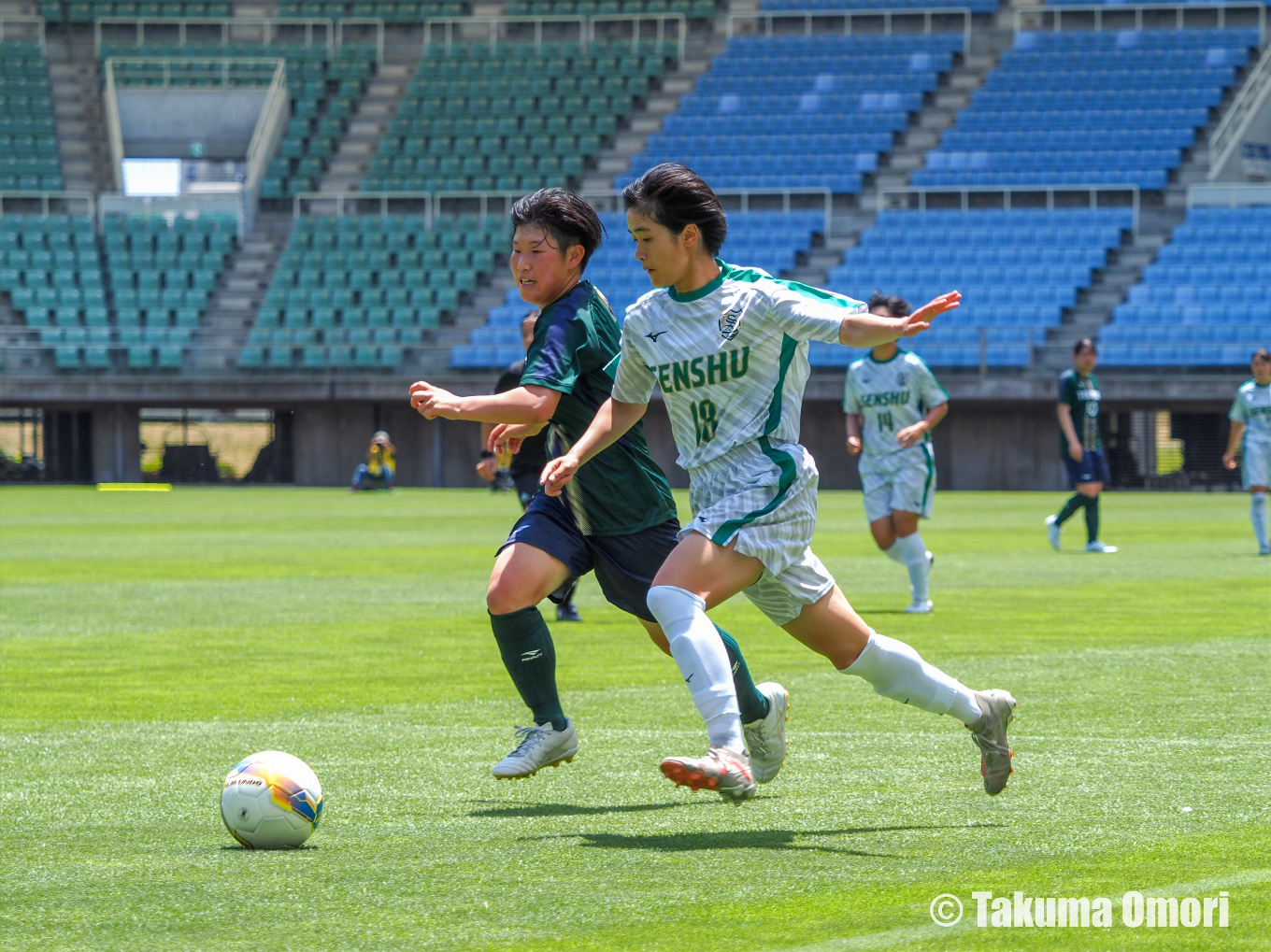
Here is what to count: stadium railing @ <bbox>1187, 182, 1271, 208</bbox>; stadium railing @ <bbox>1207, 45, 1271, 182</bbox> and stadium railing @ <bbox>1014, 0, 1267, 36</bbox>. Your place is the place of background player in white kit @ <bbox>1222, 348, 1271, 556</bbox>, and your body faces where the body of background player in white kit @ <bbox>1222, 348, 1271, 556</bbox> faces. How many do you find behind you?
3

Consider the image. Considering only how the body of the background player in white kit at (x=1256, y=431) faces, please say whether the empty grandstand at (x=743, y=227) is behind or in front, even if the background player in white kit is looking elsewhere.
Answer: behind

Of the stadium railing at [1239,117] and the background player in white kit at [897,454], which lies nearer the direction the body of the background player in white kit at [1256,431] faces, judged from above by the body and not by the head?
the background player in white kit

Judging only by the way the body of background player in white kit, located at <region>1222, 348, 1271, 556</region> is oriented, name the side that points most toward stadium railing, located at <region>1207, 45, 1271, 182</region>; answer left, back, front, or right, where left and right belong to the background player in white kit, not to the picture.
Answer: back

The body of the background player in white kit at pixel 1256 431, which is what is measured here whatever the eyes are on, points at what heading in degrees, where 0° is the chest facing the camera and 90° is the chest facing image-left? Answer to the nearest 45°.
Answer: approximately 0°

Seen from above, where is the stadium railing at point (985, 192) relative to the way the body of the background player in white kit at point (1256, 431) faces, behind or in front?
behind

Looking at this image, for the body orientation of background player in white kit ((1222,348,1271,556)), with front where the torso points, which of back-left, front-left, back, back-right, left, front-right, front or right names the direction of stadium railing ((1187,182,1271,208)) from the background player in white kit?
back

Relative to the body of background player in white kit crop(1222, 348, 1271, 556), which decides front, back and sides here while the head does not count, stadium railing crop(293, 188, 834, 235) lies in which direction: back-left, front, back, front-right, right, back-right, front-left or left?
back-right

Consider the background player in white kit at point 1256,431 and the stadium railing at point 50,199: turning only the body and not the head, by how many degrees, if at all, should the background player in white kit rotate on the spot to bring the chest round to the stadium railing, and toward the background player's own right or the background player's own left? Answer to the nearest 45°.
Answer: approximately 135° to the background player's own right

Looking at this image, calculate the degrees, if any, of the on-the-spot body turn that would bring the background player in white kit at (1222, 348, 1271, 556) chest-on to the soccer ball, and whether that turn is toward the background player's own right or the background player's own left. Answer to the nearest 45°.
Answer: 0° — they already face it

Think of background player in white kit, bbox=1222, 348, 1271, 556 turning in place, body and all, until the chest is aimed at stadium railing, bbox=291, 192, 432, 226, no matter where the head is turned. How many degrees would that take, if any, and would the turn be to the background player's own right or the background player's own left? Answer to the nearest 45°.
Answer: approximately 135° to the background player's own right

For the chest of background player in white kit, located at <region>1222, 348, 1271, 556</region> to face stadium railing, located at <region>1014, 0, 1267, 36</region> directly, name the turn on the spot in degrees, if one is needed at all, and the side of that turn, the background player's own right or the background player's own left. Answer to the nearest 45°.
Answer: approximately 180°
